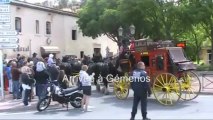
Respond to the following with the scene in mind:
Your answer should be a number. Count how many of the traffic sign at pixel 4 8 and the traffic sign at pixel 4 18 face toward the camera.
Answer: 2

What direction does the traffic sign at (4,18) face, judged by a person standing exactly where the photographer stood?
facing the viewer

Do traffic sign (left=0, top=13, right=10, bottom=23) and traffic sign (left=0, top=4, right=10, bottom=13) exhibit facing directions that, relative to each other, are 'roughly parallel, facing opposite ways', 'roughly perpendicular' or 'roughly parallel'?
roughly parallel
